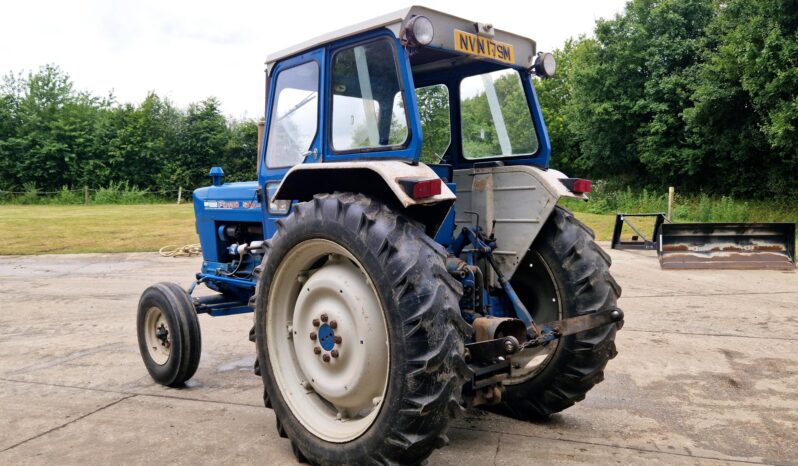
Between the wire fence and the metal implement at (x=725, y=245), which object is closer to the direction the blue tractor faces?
the wire fence

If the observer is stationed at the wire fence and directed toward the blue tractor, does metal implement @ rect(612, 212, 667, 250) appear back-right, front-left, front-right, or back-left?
front-left

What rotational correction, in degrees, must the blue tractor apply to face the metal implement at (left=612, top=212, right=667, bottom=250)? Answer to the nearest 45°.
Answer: approximately 90° to its right

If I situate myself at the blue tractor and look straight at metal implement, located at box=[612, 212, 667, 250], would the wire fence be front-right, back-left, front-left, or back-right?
front-left

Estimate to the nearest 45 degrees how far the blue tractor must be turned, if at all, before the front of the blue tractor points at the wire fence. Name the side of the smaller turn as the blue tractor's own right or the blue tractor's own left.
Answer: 0° — it already faces it

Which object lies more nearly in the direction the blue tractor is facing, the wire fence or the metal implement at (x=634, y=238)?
the wire fence

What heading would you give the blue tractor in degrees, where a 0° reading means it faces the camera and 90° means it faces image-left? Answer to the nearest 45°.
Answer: approximately 135°

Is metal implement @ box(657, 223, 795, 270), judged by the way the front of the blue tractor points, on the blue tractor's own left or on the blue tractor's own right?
on the blue tractor's own right
